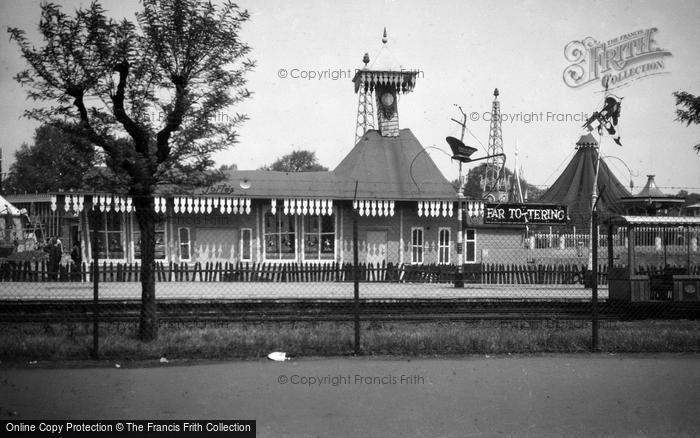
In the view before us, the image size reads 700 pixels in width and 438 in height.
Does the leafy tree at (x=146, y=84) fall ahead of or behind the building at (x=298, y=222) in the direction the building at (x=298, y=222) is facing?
ahead

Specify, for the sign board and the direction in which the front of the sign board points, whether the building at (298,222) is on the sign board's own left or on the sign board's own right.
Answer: on the sign board's own right

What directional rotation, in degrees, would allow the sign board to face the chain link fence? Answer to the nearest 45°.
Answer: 0° — it already faces it

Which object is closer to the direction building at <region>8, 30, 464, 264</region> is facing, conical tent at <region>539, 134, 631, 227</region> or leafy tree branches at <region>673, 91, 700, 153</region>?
the leafy tree branches

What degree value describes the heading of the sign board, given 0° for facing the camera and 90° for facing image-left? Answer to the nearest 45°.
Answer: approximately 0°

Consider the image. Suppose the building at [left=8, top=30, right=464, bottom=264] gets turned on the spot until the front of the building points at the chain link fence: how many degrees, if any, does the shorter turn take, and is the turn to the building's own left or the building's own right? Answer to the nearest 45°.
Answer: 0° — it already faces it

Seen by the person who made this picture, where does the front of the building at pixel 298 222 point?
facing the viewer
